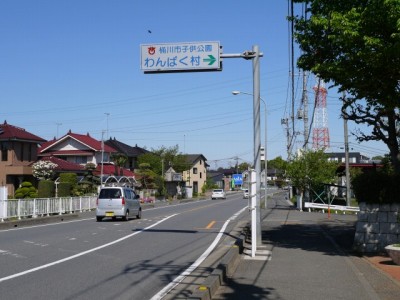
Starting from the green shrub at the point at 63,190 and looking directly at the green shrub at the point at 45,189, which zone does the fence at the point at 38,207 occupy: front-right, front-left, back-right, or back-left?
front-left

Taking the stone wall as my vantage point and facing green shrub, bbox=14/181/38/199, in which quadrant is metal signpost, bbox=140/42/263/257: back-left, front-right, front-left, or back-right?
front-left

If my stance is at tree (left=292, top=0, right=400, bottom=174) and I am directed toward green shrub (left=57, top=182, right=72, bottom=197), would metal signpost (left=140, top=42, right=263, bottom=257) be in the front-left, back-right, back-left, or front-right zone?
front-left

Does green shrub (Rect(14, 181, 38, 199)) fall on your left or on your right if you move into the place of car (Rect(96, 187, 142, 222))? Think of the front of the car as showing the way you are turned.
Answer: on your left

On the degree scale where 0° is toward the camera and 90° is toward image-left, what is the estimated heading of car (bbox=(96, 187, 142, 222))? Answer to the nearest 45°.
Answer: approximately 225°

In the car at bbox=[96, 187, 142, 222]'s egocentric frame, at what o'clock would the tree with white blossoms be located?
The tree with white blossoms is roughly at 10 o'clock from the car.

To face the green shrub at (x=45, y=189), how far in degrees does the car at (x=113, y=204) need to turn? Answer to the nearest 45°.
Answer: approximately 90° to its left

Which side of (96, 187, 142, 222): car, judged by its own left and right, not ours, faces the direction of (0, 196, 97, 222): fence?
left

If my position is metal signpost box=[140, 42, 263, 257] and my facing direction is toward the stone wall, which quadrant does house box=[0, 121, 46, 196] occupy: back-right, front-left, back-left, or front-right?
back-left

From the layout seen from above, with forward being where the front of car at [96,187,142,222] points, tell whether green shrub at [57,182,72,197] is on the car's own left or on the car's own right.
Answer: on the car's own left

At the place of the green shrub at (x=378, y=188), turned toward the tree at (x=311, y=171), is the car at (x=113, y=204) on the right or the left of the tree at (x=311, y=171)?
left
